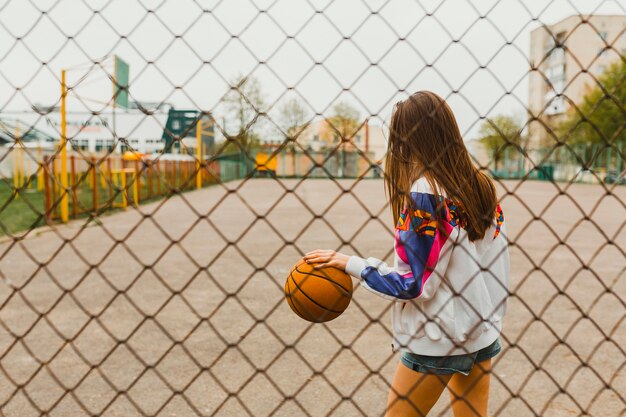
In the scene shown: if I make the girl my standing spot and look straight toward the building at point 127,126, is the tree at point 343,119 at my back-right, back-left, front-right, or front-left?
front-right

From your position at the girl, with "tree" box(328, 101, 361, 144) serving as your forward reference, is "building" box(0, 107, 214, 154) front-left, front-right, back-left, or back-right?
front-left

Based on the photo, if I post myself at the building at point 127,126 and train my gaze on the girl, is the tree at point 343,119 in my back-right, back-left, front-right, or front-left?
front-left

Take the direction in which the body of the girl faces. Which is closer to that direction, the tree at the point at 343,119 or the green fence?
the tree

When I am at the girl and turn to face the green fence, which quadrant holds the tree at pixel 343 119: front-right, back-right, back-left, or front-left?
front-left

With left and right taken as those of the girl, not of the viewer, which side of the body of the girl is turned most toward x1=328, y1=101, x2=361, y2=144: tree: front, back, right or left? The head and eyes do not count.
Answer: front

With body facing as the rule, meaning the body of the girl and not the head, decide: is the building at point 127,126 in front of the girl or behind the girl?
in front

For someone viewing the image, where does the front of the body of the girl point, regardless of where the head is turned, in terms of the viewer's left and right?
facing away from the viewer and to the left of the viewer

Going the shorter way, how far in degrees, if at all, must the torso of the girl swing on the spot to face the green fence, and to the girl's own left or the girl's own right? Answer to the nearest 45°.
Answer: approximately 45° to the girl's own right
